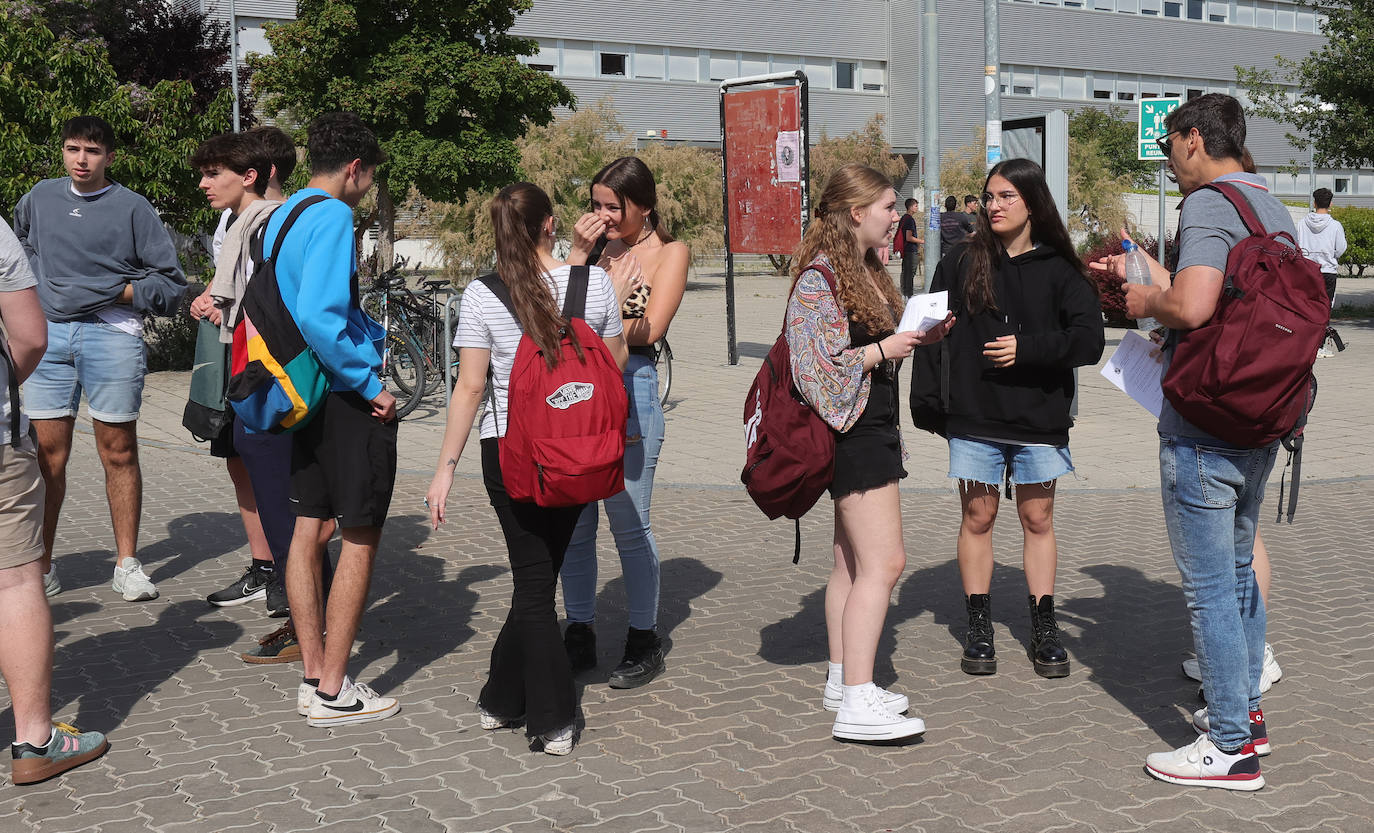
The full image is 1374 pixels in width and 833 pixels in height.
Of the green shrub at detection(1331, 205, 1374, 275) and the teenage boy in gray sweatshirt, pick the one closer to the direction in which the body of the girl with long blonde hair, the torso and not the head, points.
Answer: the green shrub

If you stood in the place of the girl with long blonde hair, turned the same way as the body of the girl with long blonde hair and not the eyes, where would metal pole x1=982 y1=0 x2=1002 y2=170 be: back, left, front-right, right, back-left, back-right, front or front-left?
left

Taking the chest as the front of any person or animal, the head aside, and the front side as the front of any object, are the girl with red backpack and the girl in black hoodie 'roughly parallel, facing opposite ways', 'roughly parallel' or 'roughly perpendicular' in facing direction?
roughly parallel, facing opposite ways

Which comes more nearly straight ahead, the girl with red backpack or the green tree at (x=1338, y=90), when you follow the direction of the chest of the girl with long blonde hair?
the green tree

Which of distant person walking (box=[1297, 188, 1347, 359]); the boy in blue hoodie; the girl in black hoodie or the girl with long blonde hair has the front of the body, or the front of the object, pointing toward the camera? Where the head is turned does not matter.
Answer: the girl in black hoodie

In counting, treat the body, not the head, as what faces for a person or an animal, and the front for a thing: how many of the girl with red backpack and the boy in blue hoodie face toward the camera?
0

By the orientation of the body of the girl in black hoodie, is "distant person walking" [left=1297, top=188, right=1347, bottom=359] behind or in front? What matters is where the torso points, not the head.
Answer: behind

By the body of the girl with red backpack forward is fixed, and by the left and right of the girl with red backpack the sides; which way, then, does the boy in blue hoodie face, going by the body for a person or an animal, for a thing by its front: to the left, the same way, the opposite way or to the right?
to the right

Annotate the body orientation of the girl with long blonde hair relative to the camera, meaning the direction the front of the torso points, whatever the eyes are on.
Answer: to the viewer's right

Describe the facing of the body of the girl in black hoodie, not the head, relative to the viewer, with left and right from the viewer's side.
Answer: facing the viewer

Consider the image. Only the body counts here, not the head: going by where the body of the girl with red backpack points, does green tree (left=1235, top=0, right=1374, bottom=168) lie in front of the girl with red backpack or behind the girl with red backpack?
in front

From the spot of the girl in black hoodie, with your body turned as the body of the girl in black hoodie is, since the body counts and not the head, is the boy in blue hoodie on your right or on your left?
on your right

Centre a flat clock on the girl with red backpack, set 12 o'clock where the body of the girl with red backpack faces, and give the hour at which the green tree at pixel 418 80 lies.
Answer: The green tree is roughly at 12 o'clock from the girl with red backpack.

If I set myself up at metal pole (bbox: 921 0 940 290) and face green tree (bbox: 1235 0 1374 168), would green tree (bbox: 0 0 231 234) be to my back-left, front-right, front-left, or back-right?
back-left

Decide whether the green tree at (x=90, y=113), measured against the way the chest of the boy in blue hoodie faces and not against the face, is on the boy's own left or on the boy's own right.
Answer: on the boy's own left

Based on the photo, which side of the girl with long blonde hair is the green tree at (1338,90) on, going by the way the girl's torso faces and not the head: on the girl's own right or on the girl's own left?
on the girl's own left
